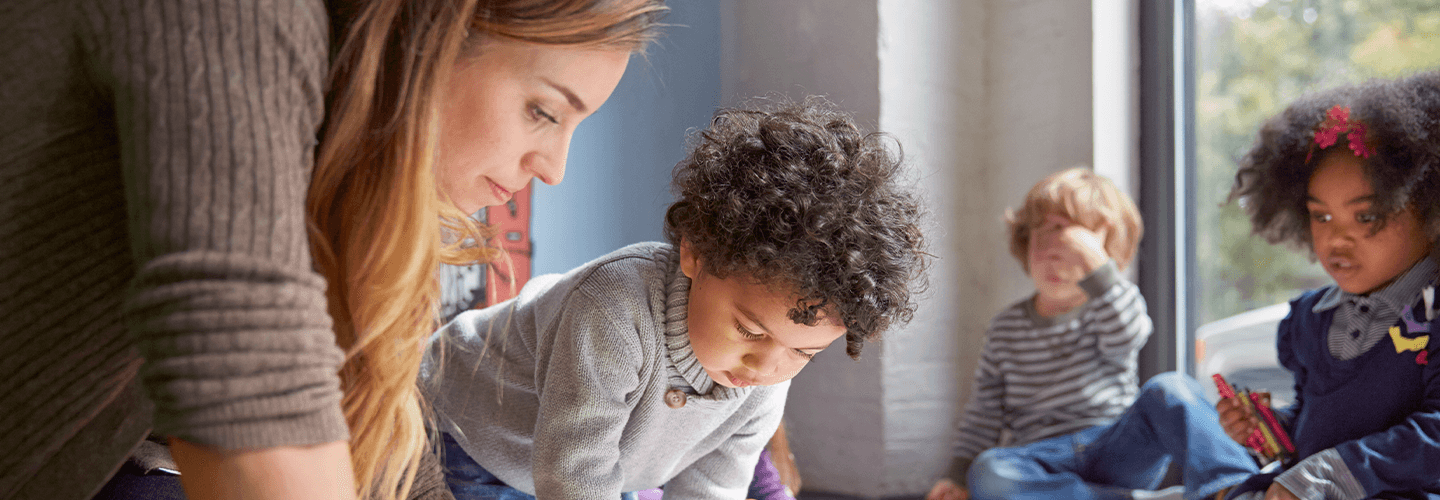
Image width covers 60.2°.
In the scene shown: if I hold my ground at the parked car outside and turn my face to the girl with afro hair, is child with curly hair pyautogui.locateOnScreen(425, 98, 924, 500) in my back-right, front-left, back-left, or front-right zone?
front-right

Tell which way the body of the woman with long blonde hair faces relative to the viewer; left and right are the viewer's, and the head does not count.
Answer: facing to the right of the viewer

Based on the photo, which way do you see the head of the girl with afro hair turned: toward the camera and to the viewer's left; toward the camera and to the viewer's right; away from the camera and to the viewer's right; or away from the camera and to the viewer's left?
toward the camera and to the viewer's left

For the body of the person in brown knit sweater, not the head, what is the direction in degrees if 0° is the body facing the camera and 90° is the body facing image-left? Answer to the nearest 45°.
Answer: approximately 270°

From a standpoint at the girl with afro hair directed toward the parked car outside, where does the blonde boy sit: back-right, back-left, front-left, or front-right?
front-left

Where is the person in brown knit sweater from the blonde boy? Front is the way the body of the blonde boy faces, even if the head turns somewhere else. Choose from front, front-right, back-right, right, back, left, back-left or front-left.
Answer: front

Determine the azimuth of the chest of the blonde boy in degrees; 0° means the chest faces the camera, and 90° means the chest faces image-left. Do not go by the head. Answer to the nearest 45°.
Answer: approximately 0°

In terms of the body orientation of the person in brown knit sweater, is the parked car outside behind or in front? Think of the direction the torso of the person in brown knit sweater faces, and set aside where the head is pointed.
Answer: in front

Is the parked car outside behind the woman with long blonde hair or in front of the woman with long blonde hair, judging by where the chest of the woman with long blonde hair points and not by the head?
in front

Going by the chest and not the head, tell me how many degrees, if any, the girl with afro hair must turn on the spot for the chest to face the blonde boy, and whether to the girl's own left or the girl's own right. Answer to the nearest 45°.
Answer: approximately 90° to the girl's own right

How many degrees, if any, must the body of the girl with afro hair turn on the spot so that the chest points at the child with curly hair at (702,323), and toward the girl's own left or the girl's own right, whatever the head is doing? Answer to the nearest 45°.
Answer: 0° — they already face them
